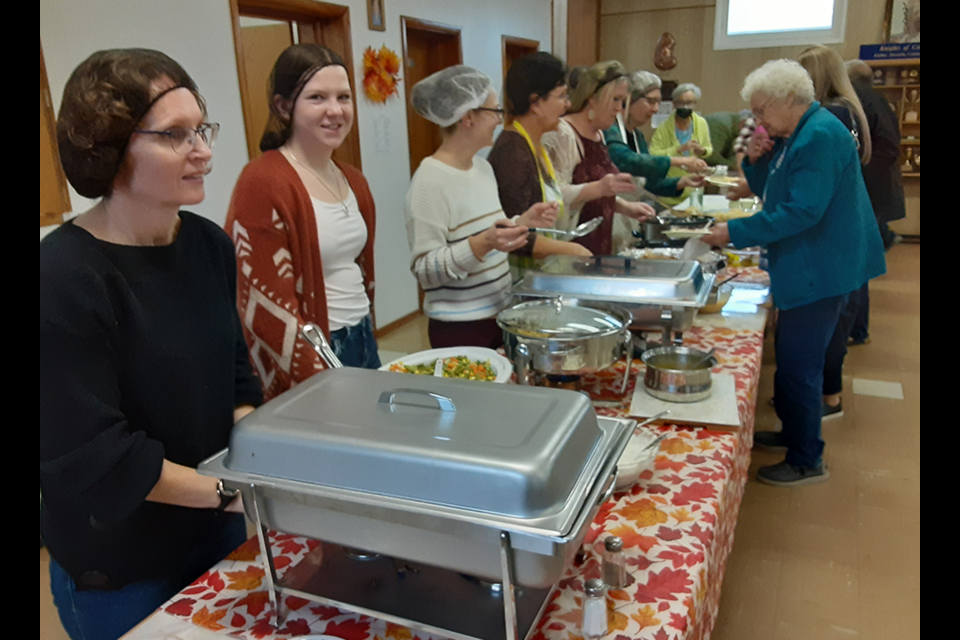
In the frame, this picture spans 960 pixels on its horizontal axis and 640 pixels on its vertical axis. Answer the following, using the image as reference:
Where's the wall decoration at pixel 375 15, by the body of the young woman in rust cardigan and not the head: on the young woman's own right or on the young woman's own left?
on the young woman's own left

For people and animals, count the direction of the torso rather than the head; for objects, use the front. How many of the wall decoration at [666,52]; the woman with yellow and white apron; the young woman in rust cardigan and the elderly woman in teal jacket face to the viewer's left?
1

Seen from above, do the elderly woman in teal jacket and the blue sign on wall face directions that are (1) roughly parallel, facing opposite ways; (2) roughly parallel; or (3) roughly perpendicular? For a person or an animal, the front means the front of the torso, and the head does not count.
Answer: roughly perpendicular

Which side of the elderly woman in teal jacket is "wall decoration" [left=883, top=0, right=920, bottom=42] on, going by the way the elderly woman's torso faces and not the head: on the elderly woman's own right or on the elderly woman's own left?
on the elderly woman's own right

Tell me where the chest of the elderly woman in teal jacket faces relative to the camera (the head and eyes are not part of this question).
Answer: to the viewer's left

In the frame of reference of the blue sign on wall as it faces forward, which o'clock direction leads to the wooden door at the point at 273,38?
The wooden door is roughly at 1 o'clock from the blue sign on wall.

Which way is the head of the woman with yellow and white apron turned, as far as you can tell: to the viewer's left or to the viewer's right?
to the viewer's right

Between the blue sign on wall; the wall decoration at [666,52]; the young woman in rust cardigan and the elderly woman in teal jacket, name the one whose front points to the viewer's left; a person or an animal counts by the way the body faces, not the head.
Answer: the elderly woman in teal jacket

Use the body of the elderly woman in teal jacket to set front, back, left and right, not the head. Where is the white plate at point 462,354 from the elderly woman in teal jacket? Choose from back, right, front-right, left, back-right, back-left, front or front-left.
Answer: front-left

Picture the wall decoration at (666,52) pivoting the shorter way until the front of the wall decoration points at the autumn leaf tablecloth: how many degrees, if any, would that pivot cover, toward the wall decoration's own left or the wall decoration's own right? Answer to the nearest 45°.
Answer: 0° — it already faces it

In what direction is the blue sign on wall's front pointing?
toward the camera

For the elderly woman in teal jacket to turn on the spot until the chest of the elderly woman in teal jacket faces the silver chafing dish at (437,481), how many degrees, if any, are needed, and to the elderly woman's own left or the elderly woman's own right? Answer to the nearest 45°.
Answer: approximately 90° to the elderly woman's own left

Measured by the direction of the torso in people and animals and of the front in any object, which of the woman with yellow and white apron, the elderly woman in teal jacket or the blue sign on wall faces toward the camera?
the blue sign on wall

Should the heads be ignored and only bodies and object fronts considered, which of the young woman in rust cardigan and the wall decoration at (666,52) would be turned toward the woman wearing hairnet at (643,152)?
the wall decoration

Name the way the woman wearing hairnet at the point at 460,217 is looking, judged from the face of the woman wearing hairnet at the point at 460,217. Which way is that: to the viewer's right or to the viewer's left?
to the viewer's right

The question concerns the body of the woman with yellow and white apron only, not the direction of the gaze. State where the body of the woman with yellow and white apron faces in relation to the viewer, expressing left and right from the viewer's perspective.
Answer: facing to the right of the viewer

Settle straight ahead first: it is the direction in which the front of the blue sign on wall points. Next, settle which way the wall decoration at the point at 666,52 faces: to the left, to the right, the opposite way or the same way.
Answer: the same way

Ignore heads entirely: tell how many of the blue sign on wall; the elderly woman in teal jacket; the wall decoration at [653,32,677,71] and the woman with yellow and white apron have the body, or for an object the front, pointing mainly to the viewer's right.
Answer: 1

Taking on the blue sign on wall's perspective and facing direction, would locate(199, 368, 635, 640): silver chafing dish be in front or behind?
in front

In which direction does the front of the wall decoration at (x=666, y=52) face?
toward the camera

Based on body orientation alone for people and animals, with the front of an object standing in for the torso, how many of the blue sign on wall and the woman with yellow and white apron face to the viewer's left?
0
